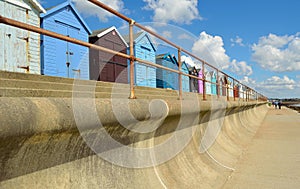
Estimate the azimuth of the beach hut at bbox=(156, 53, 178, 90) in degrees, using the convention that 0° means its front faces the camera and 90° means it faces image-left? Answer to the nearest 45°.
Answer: approximately 315°

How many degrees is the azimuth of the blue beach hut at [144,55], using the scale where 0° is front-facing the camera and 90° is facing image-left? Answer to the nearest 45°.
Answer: approximately 315°

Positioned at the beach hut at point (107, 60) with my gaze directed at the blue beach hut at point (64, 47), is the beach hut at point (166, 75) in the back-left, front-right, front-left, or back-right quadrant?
back-left

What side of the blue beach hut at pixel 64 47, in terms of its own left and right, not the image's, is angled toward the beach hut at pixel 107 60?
left

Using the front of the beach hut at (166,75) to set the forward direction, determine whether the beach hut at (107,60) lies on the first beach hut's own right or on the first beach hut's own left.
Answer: on the first beach hut's own right

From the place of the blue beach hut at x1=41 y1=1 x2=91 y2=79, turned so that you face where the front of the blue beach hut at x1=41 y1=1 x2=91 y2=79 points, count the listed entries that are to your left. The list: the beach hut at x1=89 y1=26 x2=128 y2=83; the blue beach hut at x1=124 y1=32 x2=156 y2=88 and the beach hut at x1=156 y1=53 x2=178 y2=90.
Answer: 3

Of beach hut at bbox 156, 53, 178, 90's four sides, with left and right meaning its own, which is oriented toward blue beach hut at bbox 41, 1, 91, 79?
right

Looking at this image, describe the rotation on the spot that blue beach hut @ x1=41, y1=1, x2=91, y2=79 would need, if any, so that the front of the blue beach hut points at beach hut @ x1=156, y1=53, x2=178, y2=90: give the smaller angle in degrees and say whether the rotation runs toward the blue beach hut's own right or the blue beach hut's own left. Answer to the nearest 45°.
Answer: approximately 90° to the blue beach hut's own left
